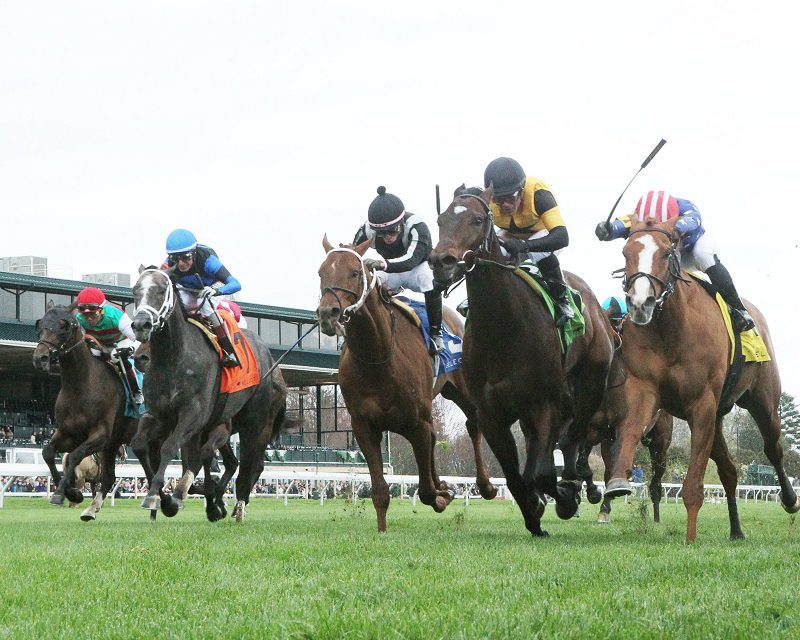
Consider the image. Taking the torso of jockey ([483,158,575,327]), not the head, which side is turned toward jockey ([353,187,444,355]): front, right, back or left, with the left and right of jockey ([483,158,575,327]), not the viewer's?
right

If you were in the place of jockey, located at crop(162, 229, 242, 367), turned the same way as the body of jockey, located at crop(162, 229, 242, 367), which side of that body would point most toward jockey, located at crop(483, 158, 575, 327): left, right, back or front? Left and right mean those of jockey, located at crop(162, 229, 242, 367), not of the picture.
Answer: left

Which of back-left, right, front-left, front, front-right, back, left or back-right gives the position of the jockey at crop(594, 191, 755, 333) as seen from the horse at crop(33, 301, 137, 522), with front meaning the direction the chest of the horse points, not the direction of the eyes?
left

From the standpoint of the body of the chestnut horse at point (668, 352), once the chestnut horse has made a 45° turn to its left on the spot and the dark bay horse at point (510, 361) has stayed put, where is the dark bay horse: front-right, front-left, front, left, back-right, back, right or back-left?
right

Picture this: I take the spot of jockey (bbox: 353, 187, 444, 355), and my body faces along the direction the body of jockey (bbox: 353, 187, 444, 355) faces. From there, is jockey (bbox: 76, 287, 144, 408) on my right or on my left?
on my right

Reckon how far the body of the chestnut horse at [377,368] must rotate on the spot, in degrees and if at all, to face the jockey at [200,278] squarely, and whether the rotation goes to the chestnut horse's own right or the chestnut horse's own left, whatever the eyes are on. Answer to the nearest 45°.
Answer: approximately 90° to the chestnut horse's own right

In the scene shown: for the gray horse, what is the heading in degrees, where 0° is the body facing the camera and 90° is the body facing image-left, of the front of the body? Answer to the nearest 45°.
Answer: approximately 45°

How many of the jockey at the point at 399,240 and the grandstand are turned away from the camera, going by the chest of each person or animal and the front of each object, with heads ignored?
0

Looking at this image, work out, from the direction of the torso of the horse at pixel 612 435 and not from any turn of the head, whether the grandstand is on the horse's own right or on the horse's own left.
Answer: on the horse's own right

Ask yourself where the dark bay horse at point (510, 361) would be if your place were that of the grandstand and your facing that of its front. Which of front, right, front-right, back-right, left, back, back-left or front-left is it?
front-right

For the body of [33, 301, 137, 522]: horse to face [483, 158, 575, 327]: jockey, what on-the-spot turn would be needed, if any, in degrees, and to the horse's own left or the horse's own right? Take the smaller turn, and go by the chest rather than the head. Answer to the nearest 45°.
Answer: approximately 90° to the horse's own left

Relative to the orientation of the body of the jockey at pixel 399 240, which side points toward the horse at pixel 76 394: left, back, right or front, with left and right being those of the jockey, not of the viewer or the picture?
right

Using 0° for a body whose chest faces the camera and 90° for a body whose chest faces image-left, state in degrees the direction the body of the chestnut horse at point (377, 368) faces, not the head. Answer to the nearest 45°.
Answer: approximately 45°

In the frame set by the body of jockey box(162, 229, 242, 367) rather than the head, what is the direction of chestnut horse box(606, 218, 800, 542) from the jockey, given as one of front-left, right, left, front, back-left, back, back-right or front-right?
left

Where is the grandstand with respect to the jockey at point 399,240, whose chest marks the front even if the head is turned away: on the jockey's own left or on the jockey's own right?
on the jockey's own right
